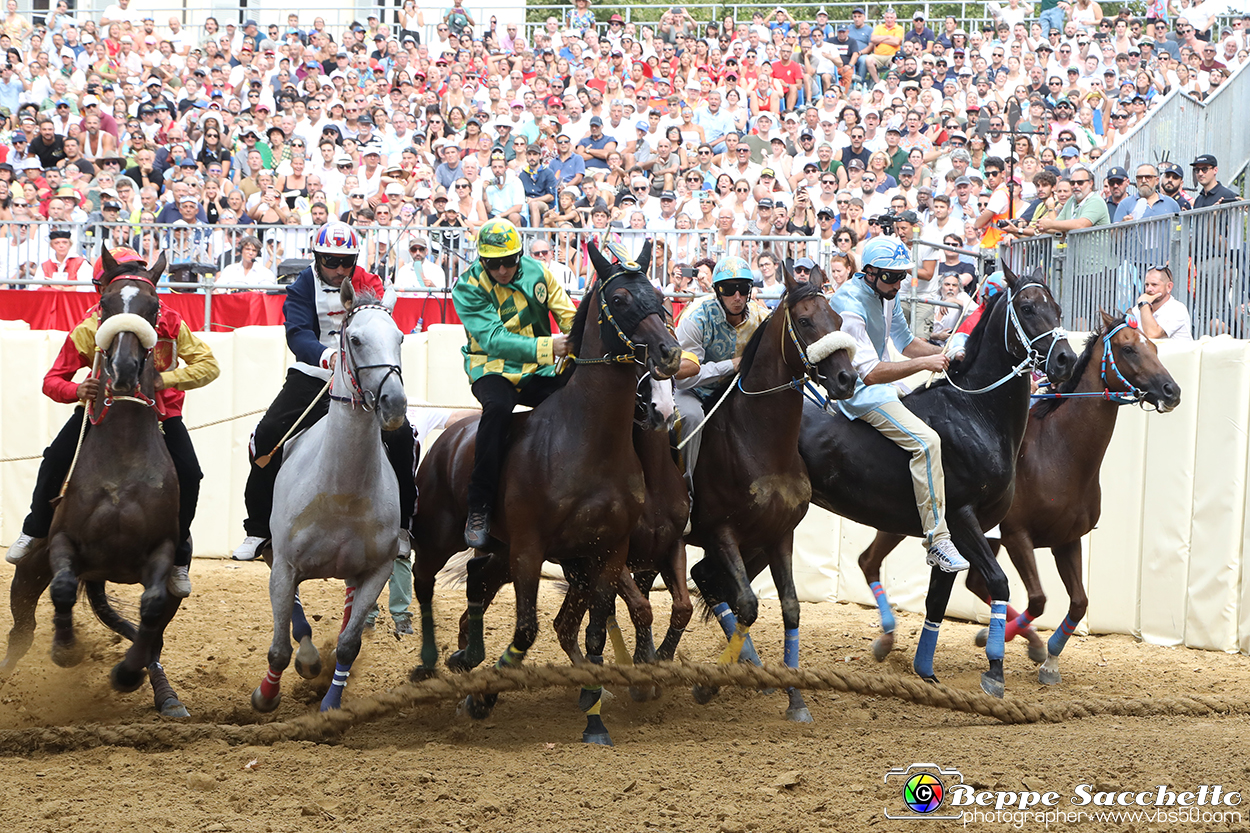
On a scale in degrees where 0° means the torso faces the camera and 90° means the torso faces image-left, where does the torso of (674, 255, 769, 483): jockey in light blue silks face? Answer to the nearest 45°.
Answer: approximately 315°

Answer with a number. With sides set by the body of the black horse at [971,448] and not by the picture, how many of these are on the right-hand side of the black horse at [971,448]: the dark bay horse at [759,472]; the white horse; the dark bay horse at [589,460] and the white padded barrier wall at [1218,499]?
3

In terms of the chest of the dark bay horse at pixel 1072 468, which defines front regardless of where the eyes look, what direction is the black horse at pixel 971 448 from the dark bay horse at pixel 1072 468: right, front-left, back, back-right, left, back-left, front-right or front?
right

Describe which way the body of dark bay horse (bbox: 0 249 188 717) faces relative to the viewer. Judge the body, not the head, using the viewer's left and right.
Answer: facing the viewer

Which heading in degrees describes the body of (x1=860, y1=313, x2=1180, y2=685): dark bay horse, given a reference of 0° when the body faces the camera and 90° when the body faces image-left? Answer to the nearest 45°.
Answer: approximately 315°

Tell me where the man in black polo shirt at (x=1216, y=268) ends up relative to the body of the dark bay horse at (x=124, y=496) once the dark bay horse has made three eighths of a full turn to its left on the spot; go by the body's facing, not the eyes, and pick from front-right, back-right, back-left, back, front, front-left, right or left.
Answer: front-right

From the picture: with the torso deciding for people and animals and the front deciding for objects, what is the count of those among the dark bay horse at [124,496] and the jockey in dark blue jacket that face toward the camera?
2

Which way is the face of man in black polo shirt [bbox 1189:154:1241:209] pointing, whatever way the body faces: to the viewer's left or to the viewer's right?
to the viewer's left

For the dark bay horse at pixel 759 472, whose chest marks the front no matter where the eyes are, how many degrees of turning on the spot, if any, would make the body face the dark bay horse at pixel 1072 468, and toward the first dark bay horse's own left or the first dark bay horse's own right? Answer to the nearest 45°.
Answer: approximately 90° to the first dark bay horse's own left

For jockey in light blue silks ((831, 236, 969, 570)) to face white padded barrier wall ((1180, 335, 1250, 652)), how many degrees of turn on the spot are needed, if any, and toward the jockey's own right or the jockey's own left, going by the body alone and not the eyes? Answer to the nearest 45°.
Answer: approximately 90° to the jockey's own left

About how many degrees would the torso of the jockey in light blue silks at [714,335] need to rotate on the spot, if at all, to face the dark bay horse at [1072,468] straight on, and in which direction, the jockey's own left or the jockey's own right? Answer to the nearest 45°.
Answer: approximately 45° to the jockey's own left

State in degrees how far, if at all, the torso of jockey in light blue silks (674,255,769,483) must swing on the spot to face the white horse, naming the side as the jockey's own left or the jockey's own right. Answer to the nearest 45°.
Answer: approximately 90° to the jockey's own right

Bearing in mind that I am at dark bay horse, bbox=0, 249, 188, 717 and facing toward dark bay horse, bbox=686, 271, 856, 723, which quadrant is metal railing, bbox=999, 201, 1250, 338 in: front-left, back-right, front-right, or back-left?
front-left

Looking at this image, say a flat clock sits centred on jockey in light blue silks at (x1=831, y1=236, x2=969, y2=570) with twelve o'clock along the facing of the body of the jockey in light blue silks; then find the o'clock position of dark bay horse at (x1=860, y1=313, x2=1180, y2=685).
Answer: The dark bay horse is roughly at 9 o'clock from the jockey in light blue silks.

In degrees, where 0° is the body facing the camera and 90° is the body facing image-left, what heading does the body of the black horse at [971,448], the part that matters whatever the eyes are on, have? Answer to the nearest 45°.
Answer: approximately 315°

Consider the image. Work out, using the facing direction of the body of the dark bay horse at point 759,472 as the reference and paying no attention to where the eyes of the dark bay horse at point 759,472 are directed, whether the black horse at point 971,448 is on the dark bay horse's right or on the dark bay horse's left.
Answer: on the dark bay horse's left

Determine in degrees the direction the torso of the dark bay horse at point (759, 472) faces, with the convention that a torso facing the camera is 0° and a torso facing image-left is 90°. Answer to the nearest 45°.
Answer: approximately 315°
